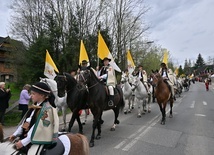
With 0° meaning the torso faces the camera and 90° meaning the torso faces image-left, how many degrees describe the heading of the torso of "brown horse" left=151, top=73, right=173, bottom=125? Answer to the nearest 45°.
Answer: approximately 45°

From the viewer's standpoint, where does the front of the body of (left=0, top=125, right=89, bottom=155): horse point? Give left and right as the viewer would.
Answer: facing to the left of the viewer

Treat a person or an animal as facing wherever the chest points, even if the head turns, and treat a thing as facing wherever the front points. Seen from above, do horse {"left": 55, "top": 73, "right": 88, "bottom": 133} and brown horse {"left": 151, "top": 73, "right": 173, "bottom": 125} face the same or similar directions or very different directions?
same or similar directions

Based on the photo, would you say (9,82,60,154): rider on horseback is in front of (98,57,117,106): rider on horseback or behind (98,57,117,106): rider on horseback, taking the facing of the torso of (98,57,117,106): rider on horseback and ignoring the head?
in front

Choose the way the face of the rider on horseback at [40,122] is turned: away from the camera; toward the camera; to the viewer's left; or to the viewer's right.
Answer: to the viewer's left

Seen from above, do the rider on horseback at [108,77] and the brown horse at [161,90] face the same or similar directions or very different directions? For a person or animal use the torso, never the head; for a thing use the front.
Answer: same or similar directions

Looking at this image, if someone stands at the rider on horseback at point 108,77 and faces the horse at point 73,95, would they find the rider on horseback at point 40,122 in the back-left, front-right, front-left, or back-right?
front-left
